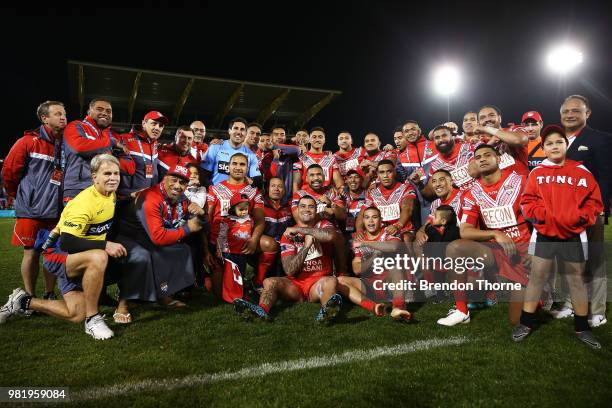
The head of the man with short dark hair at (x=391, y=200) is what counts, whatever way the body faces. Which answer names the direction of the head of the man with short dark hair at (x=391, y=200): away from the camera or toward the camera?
toward the camera

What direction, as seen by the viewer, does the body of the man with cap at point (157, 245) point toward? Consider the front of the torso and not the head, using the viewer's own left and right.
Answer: facing the viewer and to the right of the viewer

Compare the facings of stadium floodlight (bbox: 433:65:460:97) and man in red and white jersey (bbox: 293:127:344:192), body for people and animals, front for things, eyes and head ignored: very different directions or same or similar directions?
same or similar directions

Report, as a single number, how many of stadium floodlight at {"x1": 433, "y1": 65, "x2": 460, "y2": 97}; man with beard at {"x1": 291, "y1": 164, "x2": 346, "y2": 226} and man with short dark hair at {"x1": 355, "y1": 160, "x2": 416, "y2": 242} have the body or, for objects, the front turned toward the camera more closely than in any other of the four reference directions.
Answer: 3

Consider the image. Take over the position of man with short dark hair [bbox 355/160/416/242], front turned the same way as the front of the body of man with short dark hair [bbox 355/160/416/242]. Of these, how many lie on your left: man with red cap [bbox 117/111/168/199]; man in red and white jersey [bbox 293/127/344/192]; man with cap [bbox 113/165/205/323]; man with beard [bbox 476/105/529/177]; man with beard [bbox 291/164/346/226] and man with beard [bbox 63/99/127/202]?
1

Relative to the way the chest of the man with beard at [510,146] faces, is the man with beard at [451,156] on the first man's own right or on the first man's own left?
on the first man's own right

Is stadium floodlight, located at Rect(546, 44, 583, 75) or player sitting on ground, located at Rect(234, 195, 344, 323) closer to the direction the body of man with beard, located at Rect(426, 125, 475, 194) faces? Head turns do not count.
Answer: the player sitting on ground

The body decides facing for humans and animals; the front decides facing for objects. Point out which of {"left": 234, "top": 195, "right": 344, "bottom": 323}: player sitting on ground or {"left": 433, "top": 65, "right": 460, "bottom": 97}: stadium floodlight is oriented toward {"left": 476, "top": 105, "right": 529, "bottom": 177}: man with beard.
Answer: the stadium floodlight

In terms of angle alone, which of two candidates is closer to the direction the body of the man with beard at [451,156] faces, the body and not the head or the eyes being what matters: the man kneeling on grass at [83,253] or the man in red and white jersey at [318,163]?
the man kneeling on grass

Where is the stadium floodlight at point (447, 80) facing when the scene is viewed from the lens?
facing the viewer

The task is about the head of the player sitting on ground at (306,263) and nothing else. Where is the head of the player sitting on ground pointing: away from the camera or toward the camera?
toward the camera

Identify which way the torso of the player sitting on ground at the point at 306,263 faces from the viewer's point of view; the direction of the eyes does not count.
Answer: toward the camera

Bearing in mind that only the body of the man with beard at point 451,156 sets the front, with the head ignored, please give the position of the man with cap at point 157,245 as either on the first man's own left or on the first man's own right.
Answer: on the first man's own right

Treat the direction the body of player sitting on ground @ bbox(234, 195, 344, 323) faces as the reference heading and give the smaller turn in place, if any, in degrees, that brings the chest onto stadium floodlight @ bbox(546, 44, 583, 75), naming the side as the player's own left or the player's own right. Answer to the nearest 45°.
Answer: approximately 135° to the player's own left

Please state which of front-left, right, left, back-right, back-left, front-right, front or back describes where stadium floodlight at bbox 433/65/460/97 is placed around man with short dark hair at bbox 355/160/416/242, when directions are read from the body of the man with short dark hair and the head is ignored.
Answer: back

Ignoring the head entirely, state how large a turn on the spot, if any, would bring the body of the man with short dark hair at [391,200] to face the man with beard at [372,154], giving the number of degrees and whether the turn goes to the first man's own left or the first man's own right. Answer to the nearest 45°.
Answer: approximately 180°

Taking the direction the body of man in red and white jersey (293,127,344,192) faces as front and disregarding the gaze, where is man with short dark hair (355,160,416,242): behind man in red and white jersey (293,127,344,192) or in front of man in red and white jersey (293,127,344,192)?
in front

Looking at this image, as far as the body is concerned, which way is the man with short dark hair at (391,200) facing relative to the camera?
toward the camera

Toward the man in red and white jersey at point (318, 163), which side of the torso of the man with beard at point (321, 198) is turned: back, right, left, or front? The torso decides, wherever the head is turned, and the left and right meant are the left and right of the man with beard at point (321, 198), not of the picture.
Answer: back
